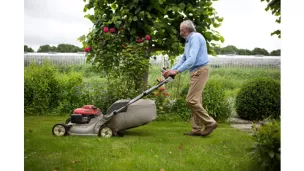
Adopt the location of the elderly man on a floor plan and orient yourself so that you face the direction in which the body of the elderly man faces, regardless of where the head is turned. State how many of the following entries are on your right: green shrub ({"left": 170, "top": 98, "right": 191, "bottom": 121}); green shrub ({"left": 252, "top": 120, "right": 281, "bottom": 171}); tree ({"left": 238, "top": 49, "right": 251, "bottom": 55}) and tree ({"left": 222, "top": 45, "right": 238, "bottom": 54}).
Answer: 3

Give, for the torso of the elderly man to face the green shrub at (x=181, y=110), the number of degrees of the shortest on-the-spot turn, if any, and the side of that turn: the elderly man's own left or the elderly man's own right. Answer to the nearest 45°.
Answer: approximately 90° to the elderly man's own right

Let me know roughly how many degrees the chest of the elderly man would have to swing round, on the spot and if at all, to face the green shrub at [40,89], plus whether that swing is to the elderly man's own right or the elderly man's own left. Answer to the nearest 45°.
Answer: approximately 45° to the elderly man's own right

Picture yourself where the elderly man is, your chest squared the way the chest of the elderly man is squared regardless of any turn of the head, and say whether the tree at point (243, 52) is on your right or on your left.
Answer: on your right

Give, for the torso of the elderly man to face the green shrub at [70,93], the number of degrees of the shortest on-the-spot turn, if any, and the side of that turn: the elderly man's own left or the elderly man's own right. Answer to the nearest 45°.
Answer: approximately 45° to the elderly man's own right

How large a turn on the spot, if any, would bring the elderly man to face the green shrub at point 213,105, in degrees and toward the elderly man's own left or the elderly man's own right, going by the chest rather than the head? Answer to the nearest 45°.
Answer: approximately 90° to the elderly man's own right

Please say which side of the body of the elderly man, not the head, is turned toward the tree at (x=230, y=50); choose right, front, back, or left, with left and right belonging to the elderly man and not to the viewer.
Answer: right

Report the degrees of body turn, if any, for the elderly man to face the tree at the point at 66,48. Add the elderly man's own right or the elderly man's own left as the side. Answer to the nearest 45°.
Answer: approximately 45° to the elderly man's own right

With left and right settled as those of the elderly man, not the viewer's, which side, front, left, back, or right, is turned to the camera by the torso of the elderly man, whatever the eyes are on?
left
